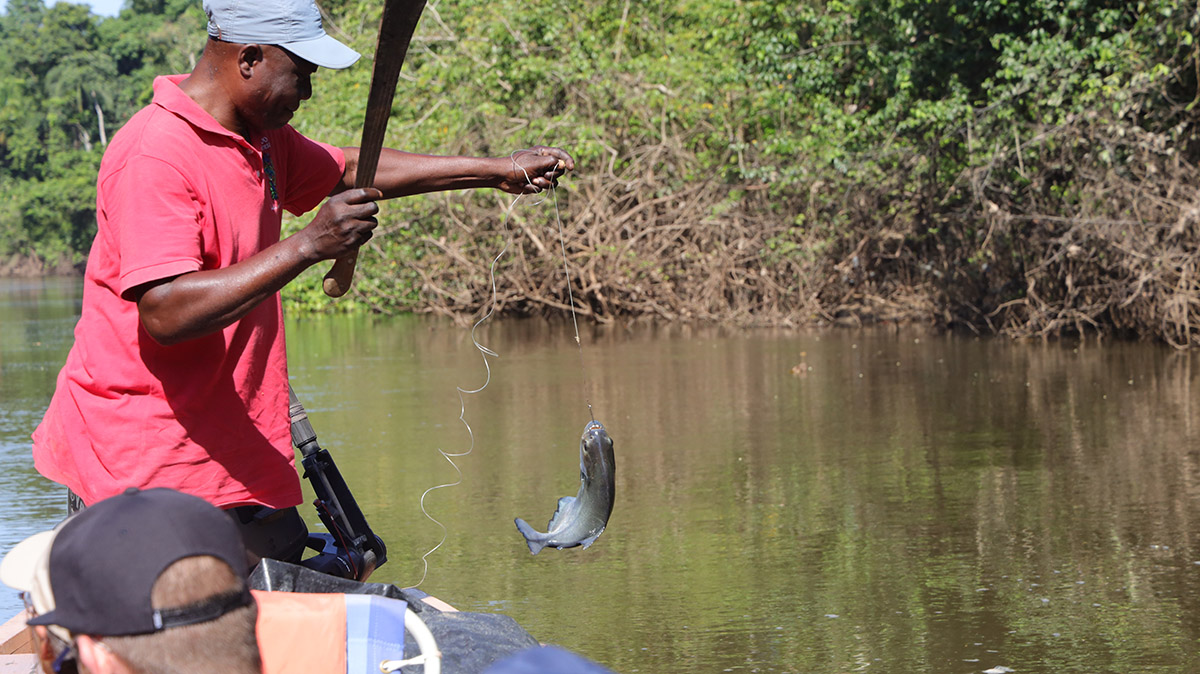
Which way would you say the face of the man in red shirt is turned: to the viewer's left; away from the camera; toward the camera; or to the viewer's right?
to the viewer's right

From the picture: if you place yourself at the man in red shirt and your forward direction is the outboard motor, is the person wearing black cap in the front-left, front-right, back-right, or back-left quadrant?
back-right

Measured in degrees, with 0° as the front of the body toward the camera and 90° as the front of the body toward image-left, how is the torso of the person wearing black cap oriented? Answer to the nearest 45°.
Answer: approximately 135°

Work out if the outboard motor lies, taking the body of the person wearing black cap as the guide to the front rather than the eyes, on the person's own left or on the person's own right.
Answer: on the person's own right

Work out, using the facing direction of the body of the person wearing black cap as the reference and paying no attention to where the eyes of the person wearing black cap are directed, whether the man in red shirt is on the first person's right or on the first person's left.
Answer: on the first person's right

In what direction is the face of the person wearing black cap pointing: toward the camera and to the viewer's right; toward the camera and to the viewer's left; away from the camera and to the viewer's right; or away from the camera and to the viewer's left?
away from the camera and to the viewer's left
